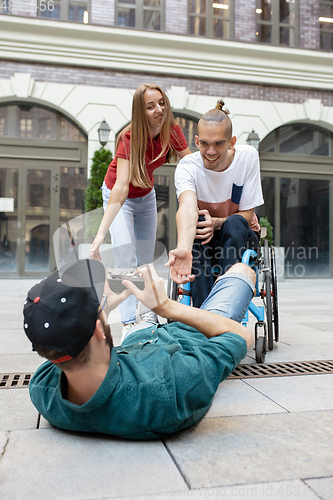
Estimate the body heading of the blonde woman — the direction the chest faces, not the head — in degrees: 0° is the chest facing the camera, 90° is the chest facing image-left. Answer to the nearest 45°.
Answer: approximately 315°

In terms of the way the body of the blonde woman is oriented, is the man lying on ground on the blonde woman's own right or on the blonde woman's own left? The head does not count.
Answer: on the blonde woman's own right

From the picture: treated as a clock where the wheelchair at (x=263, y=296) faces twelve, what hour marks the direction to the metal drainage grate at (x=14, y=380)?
The metal drainage grate is roughly at 2 o'clock from the wheelchair.

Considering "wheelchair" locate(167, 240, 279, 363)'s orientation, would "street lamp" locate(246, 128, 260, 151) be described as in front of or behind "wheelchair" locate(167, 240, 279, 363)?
behind
